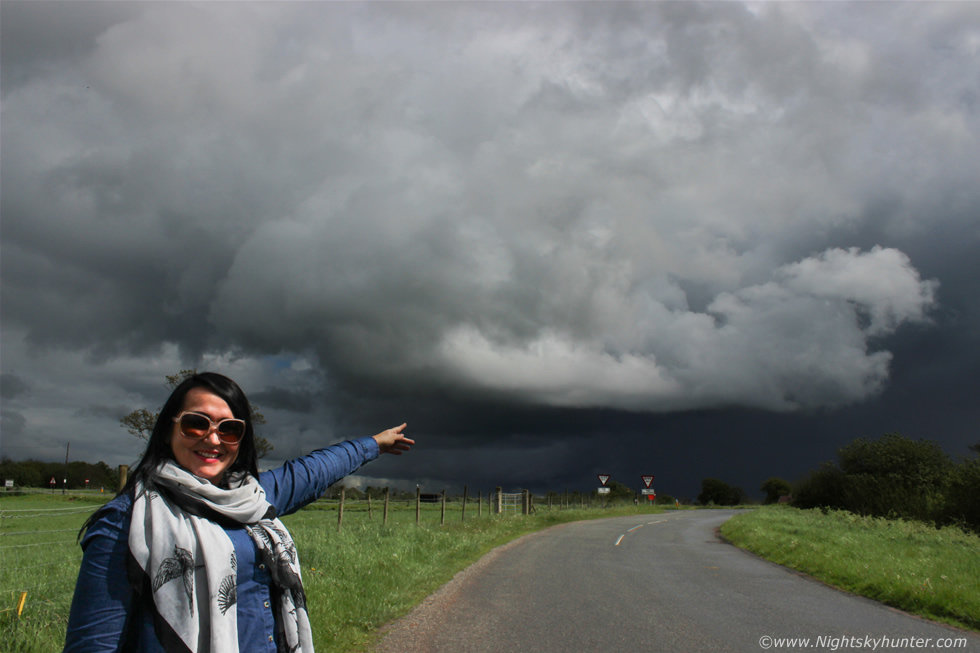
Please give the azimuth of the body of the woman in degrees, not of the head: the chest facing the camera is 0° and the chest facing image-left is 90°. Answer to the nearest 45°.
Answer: approximately 315°

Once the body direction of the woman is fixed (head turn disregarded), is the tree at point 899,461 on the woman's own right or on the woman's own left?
on the woman's own left
